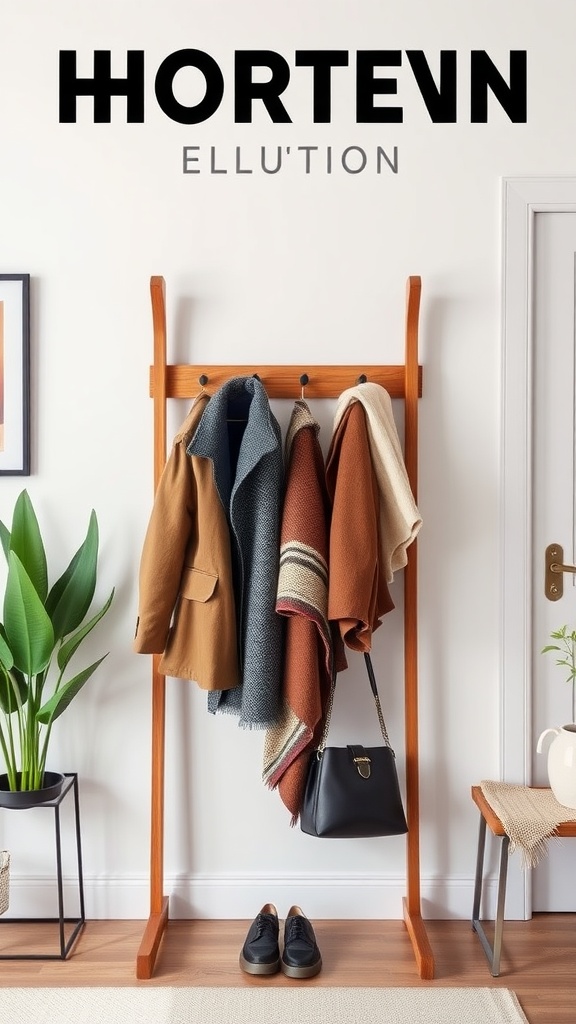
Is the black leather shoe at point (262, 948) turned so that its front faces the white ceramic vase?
no

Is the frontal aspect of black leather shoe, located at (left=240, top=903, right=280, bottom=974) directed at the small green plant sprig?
no

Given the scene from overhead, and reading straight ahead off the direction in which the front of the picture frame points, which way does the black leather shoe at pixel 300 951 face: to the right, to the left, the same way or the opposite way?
the same way

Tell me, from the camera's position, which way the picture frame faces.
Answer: facing the viewer

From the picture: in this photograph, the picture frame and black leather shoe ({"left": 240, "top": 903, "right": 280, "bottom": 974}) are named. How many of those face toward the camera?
2

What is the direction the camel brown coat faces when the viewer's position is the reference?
facing the viewer and to the right of the viewer

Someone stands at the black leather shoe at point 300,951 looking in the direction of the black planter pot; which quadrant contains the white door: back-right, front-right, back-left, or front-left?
back-right

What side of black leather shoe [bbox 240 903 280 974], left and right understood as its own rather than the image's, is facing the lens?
front

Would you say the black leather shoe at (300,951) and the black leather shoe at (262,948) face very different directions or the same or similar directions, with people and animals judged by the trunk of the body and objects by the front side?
same or similar directions

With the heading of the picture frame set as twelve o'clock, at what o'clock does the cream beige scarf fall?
The cream beige scarf is roughly at 10 o'clock from the picture frame.

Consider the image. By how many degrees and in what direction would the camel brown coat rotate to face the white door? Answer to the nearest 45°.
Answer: approximately 45° to its left

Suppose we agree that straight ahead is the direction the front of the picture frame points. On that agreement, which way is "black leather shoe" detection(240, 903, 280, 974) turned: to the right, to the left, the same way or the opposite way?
the same way
